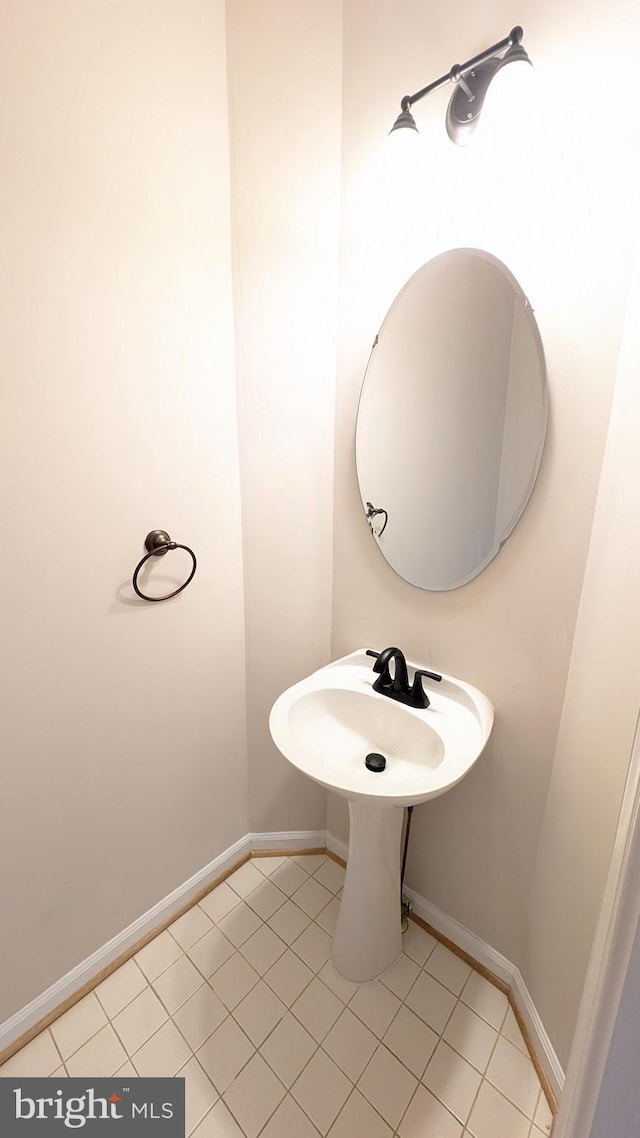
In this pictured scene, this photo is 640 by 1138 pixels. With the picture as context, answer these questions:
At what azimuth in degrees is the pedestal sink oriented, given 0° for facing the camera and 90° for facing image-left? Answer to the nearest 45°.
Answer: approximately 45°

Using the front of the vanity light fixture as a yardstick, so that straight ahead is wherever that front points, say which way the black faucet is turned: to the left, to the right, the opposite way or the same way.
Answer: the same way

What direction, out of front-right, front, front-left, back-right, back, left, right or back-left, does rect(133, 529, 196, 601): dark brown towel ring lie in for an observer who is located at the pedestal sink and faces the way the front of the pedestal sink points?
front-right

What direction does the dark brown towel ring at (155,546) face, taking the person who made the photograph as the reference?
facing the viewer and to the right of the viewer

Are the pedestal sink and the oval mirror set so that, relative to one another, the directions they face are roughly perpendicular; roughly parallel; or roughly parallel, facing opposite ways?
roughly parallel

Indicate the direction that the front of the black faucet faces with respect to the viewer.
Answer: facing the viewer and to the left of the viewer

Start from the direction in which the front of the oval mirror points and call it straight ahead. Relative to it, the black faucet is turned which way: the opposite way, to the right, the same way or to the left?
the same way

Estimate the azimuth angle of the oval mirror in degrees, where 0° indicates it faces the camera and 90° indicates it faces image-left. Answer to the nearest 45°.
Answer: approximately 45°
